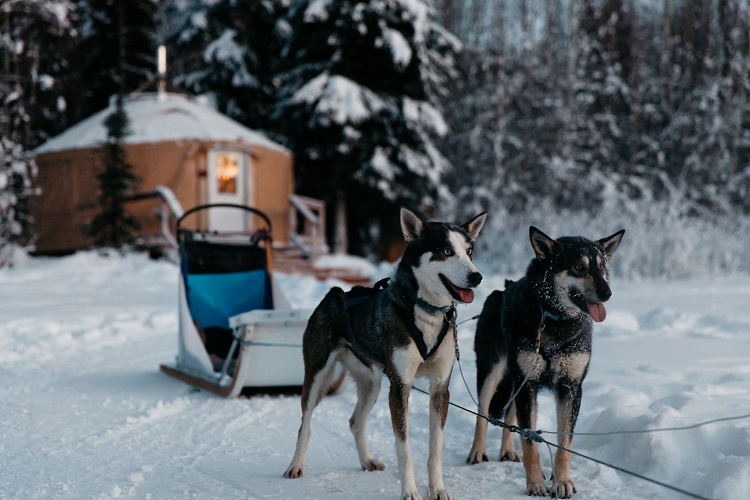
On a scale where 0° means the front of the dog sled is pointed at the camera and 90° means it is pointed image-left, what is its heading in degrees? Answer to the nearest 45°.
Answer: approximately 315°

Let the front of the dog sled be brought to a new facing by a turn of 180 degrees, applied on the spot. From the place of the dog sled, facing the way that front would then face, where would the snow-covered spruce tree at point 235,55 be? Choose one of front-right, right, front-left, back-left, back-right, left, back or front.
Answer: front-right

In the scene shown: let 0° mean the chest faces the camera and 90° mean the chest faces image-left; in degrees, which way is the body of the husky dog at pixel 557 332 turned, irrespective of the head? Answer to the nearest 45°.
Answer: approximately 315°

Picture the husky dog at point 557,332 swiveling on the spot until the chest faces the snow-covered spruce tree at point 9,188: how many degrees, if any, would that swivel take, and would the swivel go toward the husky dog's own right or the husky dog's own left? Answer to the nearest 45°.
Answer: approximately 180°

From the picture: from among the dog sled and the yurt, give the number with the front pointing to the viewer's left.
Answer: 0

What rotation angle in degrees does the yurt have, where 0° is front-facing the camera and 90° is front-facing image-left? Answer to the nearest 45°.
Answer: approximately 315°

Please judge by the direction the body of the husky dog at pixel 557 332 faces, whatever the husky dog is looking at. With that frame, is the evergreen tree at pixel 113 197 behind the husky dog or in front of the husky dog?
behind

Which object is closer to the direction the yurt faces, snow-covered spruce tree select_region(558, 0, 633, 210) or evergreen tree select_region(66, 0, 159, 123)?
the snow-covered spruce tree
